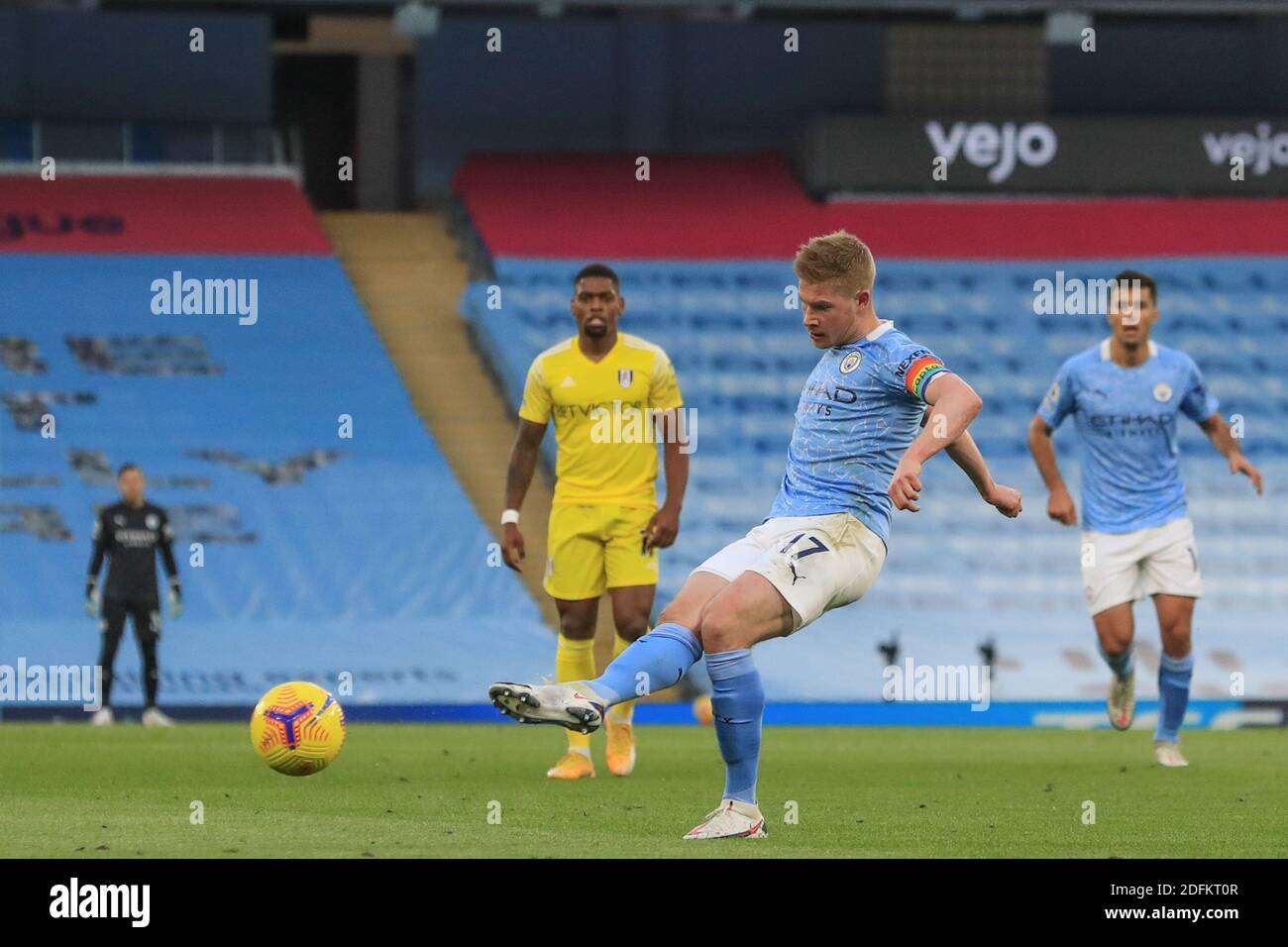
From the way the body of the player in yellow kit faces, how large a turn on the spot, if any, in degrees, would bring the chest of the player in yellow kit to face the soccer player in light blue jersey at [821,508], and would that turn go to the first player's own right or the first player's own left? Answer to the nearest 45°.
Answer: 0° — they already face them

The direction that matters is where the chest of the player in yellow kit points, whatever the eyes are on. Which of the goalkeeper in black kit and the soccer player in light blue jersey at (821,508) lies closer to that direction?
the soccer player in light blue jersey

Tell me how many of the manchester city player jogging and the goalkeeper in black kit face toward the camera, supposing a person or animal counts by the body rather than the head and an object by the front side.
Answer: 2

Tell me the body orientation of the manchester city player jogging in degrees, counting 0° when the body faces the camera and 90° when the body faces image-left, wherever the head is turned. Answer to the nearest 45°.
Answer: approximately 0°

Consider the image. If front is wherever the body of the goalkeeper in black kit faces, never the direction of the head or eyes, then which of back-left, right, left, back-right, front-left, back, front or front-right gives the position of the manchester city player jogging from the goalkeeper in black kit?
front-left

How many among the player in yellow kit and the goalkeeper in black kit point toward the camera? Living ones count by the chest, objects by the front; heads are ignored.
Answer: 2

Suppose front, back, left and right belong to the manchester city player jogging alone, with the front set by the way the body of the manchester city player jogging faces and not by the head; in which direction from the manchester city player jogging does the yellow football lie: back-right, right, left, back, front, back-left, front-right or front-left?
front-right
